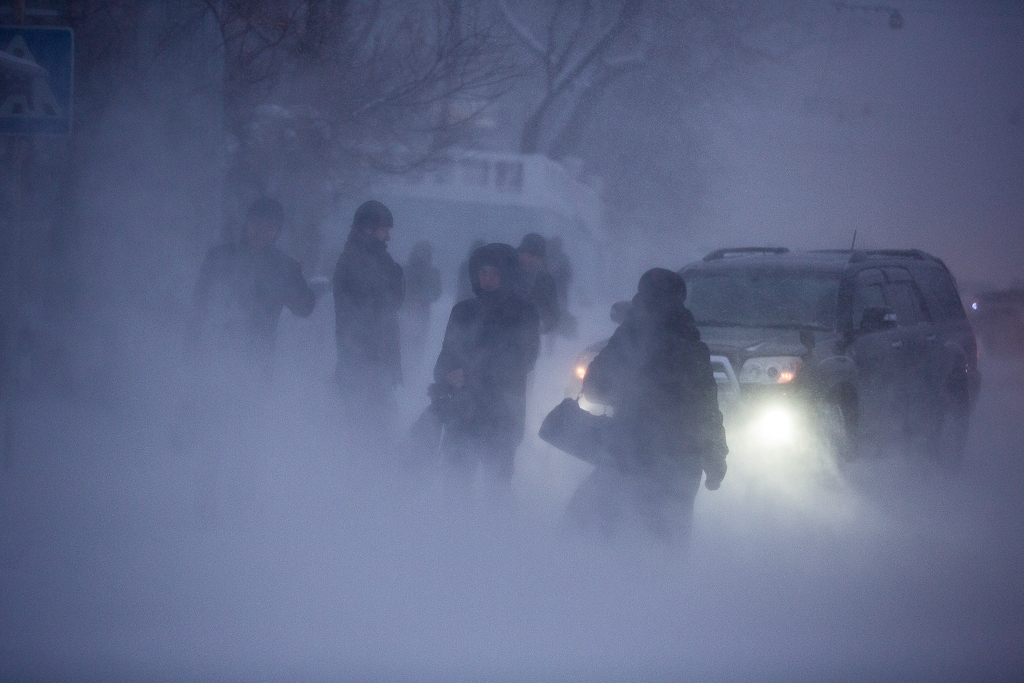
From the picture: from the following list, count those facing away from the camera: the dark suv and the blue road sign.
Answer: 0

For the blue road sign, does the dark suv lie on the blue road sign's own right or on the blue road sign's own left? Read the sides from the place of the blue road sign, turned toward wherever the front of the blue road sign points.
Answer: on the blue road sign's own left

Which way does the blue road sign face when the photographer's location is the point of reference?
facing the viewer

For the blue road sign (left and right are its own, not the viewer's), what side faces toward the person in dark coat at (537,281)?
left

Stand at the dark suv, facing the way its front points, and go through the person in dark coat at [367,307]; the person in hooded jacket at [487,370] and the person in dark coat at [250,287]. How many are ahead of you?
3

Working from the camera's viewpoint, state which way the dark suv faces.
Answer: facing the viewer and to the left of the viewer

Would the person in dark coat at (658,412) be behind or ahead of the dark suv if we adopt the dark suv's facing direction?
ahead

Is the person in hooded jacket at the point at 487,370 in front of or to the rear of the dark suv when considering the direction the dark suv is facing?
in front
